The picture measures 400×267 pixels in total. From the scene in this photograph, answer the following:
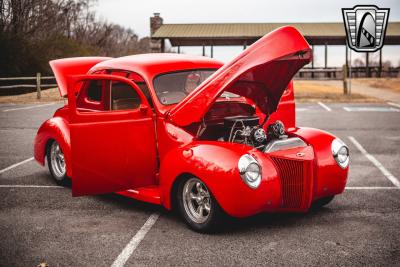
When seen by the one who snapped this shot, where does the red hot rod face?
facing the viewer and to the right of the viewer
